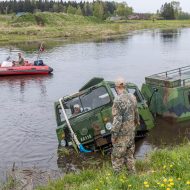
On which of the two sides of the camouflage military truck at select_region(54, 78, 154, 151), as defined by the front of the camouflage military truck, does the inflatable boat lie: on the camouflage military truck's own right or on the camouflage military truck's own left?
on the camouflage military truck's own right

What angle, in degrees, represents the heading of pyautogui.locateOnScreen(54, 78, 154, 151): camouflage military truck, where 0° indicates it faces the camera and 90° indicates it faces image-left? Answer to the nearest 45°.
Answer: approximately 45°
